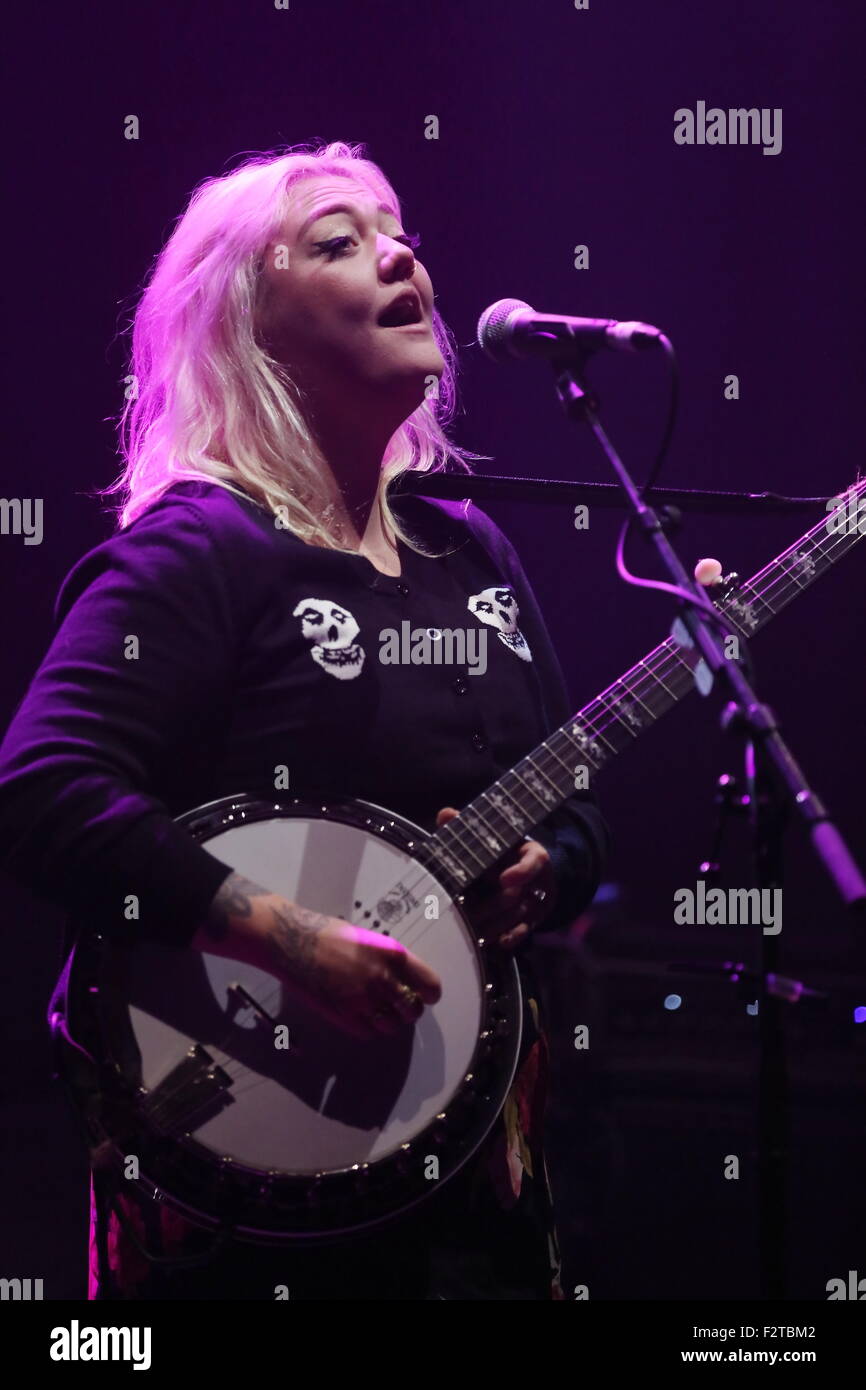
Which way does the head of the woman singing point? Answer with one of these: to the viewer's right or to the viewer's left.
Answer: to the viewer's right

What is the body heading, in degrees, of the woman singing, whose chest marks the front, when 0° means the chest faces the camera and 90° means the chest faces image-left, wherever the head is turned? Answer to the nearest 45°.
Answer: approximately 315°

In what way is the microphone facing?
to the viewer's left
